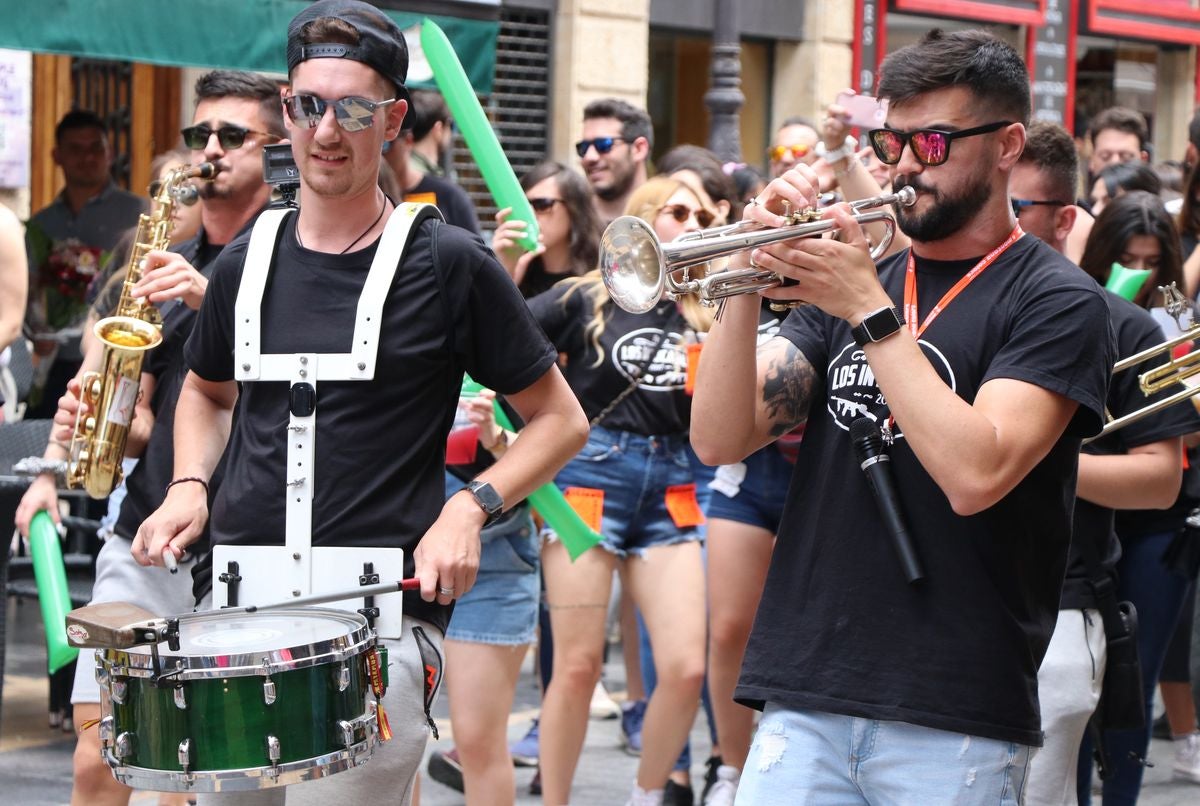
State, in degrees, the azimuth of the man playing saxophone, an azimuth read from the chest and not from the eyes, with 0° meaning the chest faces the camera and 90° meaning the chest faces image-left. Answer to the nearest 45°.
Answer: approximately 45°

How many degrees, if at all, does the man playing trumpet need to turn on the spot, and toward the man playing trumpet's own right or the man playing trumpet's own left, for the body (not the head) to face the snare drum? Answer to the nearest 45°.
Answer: approximately 45° to the man playing trumpet's own right

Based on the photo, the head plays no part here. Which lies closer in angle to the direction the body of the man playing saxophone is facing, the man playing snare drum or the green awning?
the man playing snare drum

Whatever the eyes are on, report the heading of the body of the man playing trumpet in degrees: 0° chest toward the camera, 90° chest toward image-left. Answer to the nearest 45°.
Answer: approximately 45°

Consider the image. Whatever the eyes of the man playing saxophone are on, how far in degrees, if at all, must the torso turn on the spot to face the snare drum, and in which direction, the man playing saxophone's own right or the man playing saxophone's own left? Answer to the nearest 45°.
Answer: approximately 45° to the man playing saxophone's own left

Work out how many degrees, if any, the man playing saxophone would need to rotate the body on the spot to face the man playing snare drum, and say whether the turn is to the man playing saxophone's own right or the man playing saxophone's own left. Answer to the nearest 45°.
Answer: approximately 45° to the man playing saxophone's own left

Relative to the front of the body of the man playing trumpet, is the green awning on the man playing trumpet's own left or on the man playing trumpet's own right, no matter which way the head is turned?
on the man playing trumpet's own right

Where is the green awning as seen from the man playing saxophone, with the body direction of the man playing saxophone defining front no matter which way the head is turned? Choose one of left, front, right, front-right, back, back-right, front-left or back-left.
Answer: back-right
